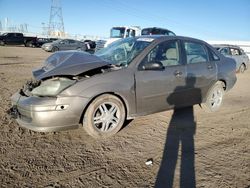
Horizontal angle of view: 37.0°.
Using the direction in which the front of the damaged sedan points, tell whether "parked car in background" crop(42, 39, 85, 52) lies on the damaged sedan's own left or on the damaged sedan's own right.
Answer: on the damaged sedan's own right

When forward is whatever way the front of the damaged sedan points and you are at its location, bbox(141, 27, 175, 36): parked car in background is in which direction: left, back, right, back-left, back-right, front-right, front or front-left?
back-right

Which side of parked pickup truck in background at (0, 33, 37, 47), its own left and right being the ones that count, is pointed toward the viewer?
left

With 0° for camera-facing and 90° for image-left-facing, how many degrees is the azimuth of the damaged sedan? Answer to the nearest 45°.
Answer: approximately 45°

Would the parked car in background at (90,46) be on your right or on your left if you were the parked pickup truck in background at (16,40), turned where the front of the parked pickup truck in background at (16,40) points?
on your left
